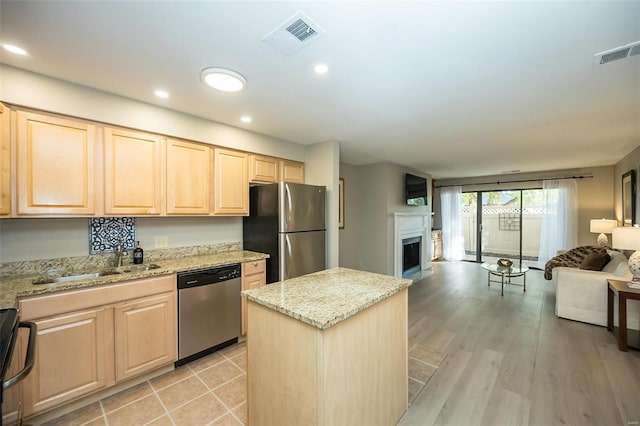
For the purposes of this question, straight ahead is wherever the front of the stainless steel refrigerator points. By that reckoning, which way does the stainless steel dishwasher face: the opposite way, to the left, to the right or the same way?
the same way

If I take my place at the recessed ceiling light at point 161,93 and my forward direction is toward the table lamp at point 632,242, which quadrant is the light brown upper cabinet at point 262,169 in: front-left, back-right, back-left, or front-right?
front-left

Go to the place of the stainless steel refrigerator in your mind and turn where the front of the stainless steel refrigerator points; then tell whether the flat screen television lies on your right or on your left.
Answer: on your left

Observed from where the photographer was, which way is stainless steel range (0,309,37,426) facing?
facing to the right of the viewer

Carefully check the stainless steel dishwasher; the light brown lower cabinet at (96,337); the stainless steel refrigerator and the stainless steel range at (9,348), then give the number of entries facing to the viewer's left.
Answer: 0

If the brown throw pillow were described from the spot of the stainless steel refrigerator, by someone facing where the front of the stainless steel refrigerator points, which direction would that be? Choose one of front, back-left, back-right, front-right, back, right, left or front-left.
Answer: front-left

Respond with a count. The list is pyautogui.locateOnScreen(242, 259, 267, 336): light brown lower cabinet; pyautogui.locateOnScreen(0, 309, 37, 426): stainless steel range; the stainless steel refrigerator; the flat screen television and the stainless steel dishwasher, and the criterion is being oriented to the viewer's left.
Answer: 0

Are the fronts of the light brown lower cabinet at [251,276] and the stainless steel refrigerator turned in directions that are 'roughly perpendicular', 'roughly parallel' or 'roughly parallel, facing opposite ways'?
roughly parallel

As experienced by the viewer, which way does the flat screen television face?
facing the viewer and to the right of the viewer

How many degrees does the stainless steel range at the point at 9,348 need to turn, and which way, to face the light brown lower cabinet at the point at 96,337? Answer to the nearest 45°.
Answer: approximately 45° to its left

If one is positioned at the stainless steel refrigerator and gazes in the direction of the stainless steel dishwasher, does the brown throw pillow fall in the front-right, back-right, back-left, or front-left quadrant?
back-left
